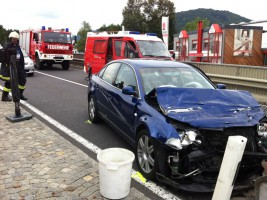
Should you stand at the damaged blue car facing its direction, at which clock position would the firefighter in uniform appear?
The firefighter in uniform is roughly at 6 o'clock from the damaged blue car.

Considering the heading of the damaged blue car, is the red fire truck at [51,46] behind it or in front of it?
behind

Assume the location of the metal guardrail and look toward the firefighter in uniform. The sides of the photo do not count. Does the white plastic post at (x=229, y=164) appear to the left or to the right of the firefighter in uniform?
left

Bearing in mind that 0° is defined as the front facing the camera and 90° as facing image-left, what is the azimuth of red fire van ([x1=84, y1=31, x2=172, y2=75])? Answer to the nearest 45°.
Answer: approximately 315°

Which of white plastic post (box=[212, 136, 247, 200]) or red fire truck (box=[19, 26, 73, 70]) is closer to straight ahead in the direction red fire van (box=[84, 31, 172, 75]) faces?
the white plastic post

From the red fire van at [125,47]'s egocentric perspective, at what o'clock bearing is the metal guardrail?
The metal guardrail is roughly at 12 o'clock from the red fire van.

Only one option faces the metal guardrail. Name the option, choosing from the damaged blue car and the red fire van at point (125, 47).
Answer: the red fire van

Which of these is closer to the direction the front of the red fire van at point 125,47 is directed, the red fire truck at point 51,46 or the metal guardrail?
the metal guardrail

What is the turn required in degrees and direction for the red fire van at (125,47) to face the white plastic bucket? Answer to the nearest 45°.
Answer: approximately 45° to its right

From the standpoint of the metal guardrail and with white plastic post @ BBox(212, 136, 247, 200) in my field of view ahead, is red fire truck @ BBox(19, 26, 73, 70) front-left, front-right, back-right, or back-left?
back-right

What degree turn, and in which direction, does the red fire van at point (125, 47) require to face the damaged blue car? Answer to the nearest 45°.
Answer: approximately 45° to its right

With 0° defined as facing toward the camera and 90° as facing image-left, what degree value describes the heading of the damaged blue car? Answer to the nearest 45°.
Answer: approximately 315°
